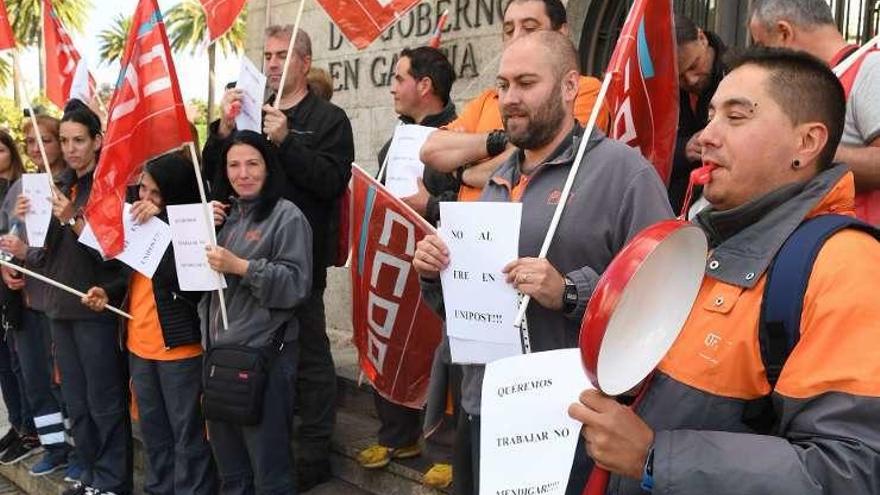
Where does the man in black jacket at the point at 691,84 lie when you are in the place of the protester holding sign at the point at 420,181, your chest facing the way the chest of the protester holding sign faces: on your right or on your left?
on your left

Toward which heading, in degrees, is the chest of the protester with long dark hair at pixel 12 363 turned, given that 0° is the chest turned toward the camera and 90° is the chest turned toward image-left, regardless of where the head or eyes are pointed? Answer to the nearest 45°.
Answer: approximately 45°

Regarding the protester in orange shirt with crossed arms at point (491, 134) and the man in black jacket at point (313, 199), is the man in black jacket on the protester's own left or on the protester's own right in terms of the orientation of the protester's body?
on the protester's own right

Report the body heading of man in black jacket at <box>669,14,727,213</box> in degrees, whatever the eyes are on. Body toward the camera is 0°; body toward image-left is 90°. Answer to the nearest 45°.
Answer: approximately 45°

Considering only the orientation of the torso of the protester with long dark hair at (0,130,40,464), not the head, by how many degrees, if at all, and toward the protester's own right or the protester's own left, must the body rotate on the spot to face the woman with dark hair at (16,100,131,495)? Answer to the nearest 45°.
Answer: approximately 45° to the protester's own left

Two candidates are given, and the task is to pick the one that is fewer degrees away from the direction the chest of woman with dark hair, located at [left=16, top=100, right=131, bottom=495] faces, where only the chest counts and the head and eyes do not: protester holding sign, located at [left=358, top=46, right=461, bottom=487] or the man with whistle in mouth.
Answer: the man with whistle in mouth

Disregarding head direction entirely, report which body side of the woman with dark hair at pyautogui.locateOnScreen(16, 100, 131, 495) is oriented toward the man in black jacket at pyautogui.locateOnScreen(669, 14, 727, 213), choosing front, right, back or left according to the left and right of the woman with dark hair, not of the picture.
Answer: left

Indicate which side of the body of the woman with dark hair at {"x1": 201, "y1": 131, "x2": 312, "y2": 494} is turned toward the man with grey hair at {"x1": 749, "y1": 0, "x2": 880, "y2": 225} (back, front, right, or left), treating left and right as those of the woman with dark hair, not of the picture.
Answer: left
